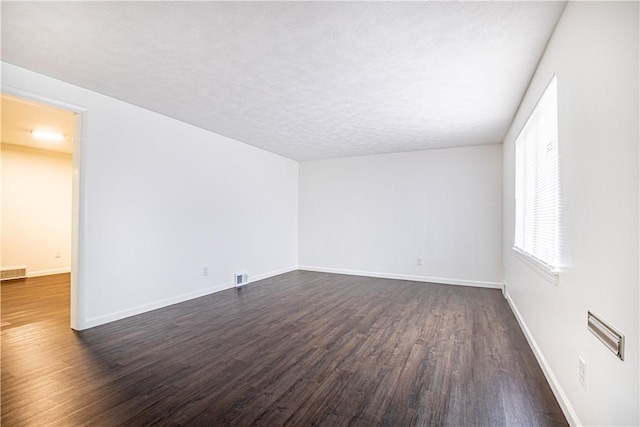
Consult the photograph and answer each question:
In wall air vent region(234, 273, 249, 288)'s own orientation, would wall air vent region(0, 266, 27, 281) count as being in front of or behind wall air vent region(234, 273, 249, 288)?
behind

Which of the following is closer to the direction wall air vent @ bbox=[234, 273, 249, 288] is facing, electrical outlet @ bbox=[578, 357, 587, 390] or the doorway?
the electrical outlet

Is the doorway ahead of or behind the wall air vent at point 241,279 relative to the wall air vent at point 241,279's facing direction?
behind

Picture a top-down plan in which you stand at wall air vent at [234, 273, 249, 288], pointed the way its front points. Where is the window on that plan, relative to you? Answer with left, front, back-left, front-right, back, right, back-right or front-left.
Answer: front

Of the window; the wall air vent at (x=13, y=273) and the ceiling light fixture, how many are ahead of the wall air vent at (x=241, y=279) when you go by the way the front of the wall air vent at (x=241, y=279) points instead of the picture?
1

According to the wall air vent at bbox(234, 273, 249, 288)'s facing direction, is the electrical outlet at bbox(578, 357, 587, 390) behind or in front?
in front

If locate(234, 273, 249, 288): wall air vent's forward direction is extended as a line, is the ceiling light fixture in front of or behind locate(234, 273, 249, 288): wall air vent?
behind

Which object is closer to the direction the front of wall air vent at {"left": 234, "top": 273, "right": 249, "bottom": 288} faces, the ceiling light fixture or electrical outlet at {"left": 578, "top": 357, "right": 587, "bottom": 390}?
the electrical outlet

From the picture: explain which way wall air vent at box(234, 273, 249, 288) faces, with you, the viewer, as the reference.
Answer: facing the viewer and to the right of the viewer

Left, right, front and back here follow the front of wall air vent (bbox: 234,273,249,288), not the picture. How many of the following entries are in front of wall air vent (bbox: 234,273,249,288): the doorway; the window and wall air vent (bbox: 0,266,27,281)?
1
